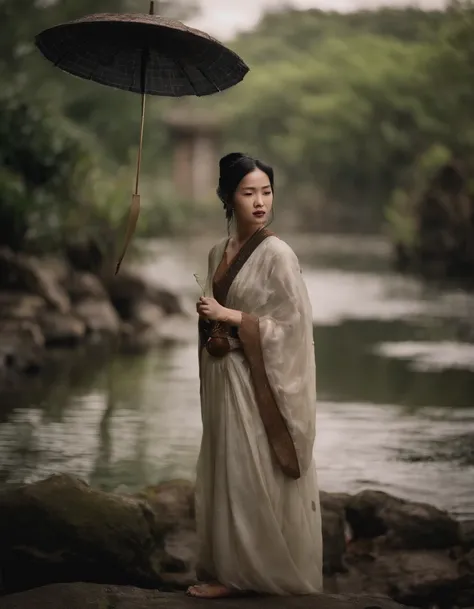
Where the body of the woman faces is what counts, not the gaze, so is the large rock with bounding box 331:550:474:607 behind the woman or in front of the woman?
behind

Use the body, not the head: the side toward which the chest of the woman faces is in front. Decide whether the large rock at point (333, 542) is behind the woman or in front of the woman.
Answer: behind

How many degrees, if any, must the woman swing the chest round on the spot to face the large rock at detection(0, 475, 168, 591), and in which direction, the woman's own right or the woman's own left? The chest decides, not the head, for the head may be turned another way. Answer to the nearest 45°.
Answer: approximately 90° to the woman's own right

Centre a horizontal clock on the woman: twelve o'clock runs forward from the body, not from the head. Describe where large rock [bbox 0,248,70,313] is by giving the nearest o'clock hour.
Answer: The large rock is roughly at 4 o'clock from the woman.

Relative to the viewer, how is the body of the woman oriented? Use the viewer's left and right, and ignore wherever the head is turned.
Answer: facing the viewer and to the left of the viewer

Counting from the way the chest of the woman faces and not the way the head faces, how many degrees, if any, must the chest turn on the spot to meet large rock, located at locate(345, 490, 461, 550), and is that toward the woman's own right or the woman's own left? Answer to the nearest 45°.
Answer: approximately 180°

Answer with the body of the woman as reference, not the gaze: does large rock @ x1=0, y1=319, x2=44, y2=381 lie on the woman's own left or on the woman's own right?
on the woman's own right

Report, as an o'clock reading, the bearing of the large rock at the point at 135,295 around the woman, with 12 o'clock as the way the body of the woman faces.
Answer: The large rock is roughly at 4 o'clock from the woman.
